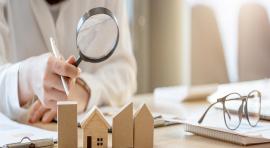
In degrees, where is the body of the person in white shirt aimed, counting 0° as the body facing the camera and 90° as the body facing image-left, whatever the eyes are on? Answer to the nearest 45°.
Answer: approximately 0°

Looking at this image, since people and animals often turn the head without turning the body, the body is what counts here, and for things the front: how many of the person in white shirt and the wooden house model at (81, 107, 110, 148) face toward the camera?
2

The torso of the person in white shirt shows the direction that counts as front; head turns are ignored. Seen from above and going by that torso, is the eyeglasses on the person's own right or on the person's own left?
on the person's own left
